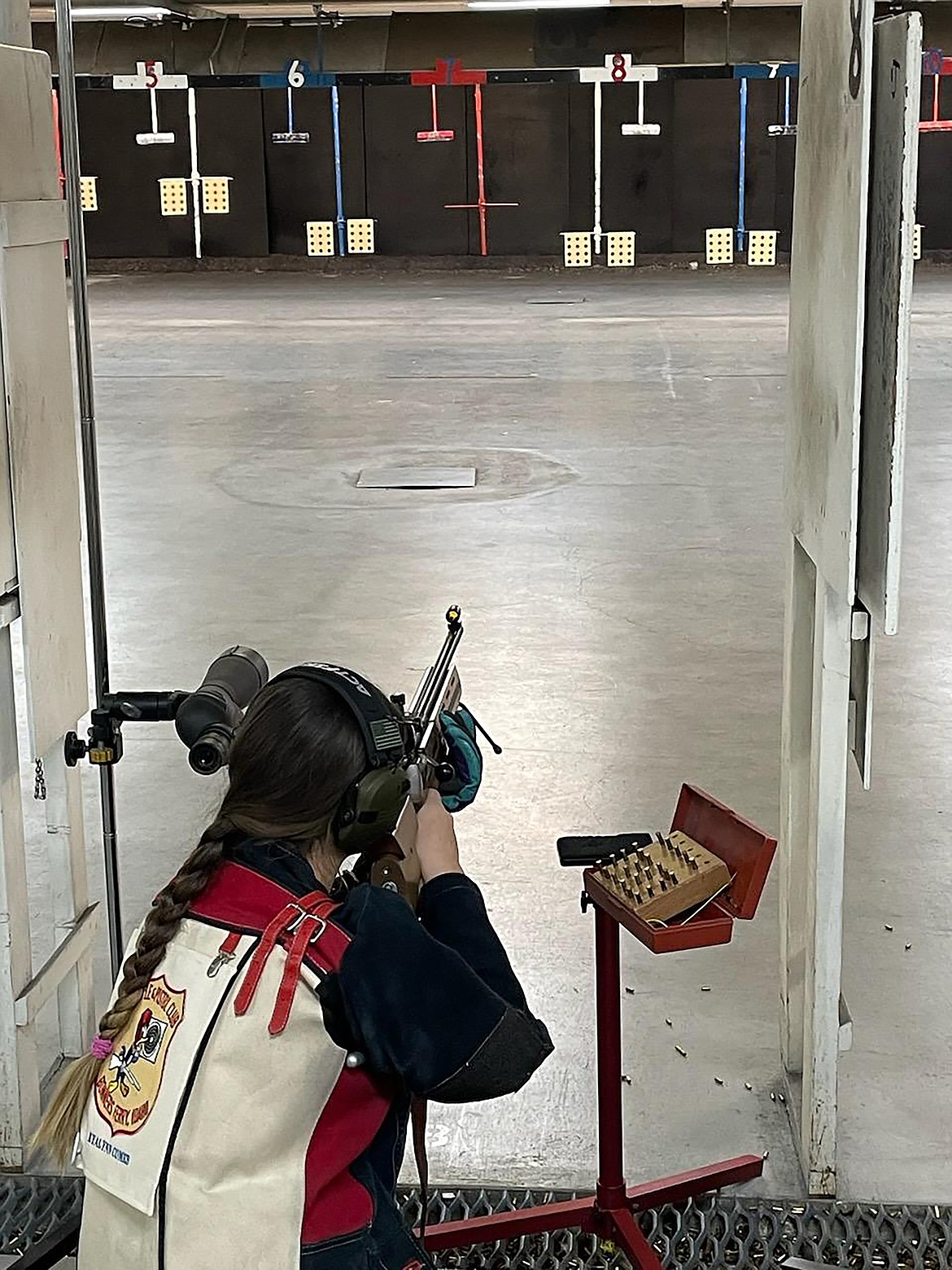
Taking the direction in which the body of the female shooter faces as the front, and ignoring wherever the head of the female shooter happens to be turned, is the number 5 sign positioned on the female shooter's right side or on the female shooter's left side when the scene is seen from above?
on the female shooter's left side

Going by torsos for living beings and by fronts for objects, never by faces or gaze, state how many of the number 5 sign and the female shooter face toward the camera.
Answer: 1

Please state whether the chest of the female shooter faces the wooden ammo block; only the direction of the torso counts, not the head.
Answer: yes

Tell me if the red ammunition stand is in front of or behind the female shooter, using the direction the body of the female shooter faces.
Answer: in front

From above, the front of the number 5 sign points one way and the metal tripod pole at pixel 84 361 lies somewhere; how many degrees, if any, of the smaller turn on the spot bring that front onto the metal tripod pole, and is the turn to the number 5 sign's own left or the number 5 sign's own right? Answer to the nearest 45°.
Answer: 0° — it already faces it

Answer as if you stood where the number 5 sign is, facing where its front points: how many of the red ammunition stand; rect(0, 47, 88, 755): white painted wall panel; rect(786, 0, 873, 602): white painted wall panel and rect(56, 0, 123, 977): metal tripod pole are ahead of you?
4

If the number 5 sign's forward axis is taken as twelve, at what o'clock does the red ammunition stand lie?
The red ammunition stand is roughly at 12 o'clock from the number 5 sign.

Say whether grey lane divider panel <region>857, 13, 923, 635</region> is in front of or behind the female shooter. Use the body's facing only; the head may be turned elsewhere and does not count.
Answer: in front

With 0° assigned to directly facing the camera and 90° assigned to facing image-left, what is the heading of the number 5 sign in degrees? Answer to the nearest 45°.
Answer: approximately 0°

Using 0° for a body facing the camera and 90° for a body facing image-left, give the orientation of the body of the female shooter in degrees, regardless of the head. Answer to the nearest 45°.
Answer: approximately 225°
